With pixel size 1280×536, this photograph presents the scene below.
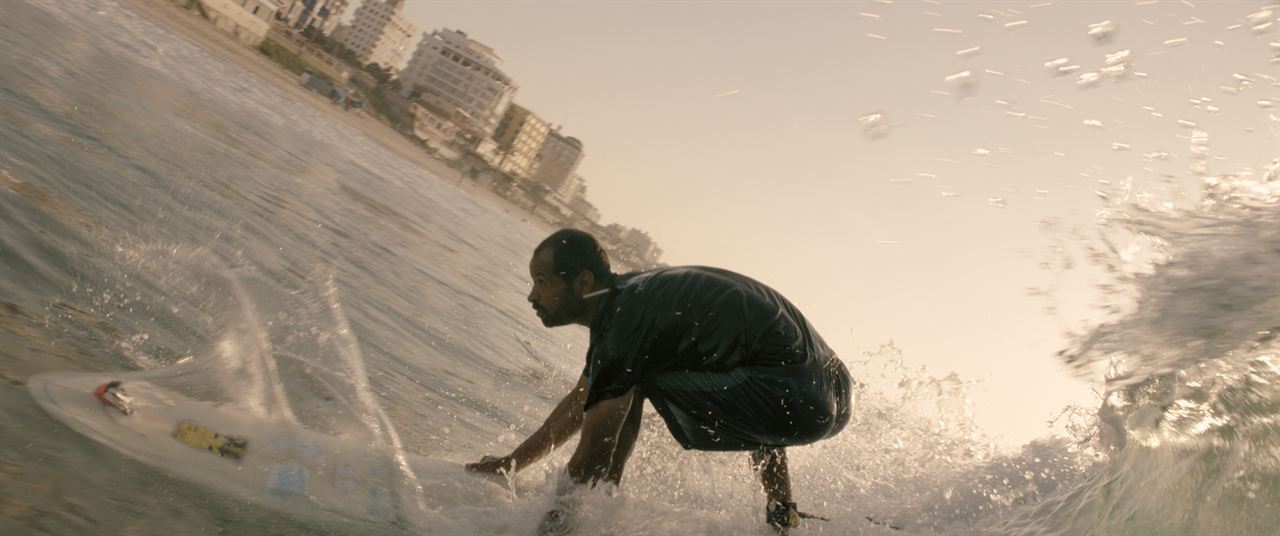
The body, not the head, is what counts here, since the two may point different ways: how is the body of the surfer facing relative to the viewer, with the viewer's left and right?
facing to the left of the viewer

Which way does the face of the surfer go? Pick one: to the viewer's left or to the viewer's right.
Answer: to the viewer's left
